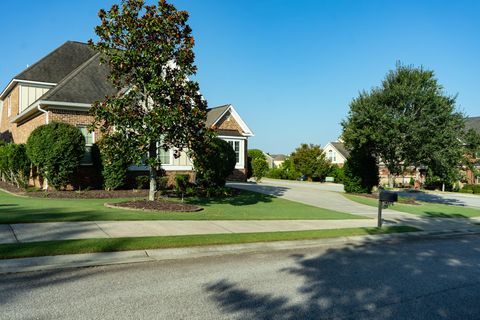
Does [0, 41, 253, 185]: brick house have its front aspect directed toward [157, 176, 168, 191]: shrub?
yes

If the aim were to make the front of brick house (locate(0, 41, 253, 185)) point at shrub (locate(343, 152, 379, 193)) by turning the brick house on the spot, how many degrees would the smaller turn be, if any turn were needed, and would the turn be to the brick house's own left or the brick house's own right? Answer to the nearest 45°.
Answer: approximately 45° to the brick house's own left

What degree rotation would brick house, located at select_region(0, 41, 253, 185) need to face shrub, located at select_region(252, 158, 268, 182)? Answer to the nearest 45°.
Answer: approximately 90° to its left

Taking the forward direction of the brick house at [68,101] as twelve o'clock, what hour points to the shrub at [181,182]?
The shrub is roughly at 12 o'clock from the brick house.

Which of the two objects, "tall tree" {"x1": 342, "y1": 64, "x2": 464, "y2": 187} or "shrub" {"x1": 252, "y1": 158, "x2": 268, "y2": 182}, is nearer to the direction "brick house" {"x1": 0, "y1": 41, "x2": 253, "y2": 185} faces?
the tall tree

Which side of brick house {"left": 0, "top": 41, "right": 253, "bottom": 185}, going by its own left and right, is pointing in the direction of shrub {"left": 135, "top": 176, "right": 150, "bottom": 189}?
front

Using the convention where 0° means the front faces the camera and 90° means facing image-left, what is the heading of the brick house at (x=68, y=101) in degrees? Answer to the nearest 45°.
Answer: approximately 315°

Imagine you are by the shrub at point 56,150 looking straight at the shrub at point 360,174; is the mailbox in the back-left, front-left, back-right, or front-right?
front-right

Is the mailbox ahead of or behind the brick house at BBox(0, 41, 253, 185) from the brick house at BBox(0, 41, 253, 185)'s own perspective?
ahead

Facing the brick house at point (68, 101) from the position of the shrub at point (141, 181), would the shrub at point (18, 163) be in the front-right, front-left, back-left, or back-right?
front-left
